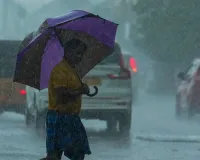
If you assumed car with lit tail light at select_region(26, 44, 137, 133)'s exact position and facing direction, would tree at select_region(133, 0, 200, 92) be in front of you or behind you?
in front

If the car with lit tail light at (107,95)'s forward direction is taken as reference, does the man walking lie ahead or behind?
behind

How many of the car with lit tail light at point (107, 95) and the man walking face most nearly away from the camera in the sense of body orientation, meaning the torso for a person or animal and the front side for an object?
1

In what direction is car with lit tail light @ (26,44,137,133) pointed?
away from the camera

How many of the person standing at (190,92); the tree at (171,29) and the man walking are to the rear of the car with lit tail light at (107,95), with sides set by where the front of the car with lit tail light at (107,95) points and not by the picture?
1
